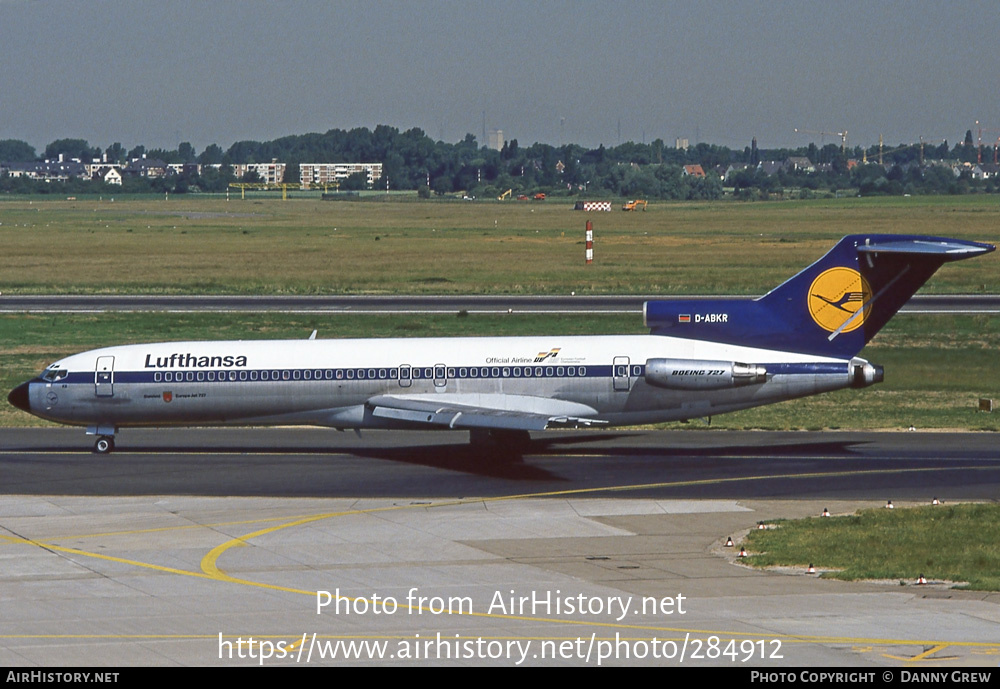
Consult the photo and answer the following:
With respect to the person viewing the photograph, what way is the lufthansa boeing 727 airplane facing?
facing to the left of the viewer
